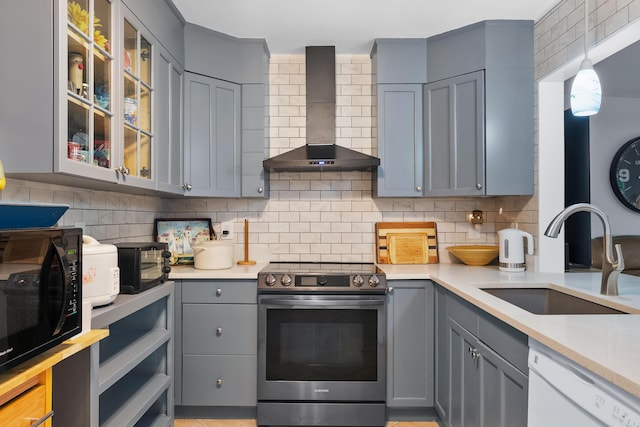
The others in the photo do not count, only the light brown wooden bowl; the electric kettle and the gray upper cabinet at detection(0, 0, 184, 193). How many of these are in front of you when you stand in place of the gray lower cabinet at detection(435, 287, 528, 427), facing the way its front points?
1

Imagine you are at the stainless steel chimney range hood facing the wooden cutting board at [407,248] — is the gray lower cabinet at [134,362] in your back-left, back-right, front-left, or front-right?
back-right

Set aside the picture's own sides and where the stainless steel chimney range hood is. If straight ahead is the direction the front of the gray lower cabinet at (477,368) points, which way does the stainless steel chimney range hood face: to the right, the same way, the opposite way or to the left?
to the left

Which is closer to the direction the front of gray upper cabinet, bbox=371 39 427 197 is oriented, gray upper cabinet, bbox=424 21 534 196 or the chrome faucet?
the chrome faucet

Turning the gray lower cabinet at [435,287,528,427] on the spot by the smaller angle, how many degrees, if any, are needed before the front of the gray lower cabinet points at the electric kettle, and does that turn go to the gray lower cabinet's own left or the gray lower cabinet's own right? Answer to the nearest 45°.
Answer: approximately 135° to the gray lower cabinet's own right

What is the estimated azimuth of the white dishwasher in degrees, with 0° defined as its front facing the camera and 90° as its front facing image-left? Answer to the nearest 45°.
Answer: approximately 45°

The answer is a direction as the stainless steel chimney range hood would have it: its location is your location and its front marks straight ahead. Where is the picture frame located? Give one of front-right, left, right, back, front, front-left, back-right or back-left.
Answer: right

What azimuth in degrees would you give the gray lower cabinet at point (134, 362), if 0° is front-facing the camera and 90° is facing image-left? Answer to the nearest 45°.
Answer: approximately 315°

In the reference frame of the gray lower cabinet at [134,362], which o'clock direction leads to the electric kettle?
The electric kettle is roughly at 11 o'clock from the gray lower cabinet.

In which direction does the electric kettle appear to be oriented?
to the viewer's left
